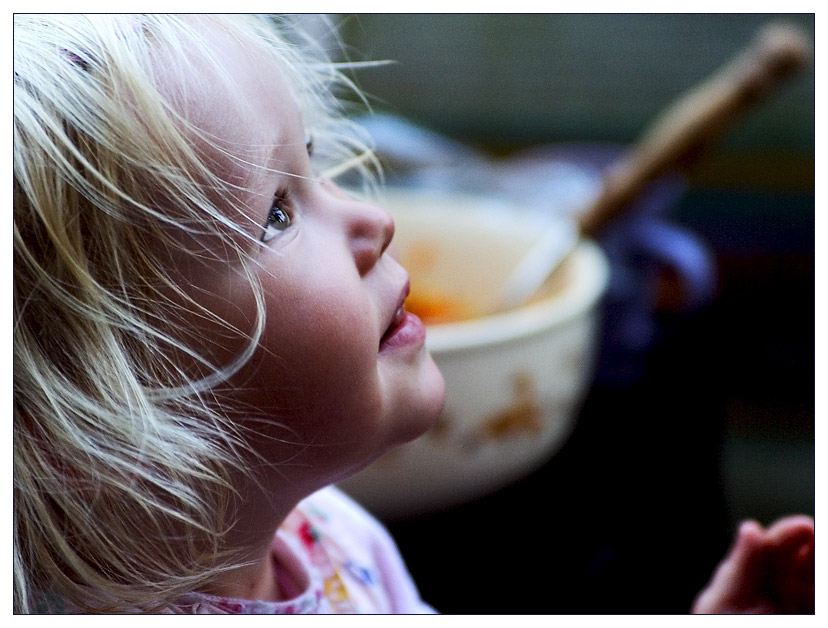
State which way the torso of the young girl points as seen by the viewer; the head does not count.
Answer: to the viewer's right

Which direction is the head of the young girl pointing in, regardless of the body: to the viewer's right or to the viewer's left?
to the viewer's right
